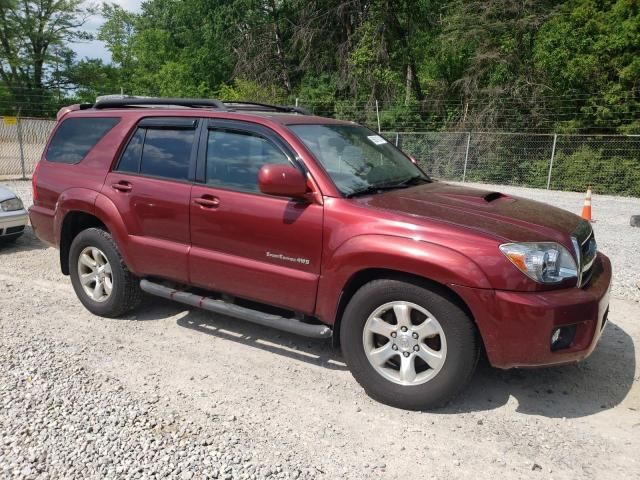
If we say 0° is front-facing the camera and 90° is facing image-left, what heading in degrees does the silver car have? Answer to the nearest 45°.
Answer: approximately 315°

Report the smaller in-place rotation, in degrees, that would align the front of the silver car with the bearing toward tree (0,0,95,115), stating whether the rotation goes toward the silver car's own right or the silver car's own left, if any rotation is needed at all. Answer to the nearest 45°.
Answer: approximately 135° to the silver car's own left

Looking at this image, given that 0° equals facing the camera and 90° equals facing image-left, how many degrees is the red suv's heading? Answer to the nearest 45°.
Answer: approximately 315°

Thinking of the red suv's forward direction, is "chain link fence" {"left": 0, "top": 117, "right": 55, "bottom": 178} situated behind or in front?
behind

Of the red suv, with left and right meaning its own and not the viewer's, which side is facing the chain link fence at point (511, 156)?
left

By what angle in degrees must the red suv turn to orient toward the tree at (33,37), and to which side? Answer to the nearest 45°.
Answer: approximately 180°

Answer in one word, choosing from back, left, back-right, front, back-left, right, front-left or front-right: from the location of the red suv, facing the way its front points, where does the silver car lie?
back

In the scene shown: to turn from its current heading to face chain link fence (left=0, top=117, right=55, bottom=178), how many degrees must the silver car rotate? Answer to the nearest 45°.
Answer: approximately 135° to its left
